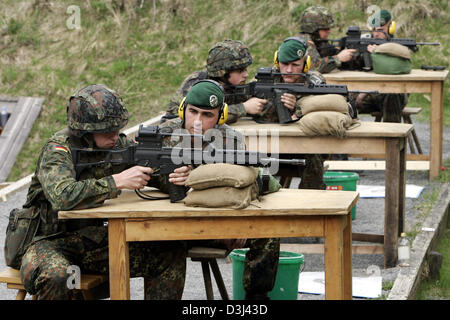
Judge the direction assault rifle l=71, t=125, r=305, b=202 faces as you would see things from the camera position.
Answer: facing to the right of the viewer

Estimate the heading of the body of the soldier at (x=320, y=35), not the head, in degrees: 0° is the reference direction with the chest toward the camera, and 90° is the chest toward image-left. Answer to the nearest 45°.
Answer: approximately 270°

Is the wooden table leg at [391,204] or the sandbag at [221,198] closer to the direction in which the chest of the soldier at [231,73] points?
the wooden table leg

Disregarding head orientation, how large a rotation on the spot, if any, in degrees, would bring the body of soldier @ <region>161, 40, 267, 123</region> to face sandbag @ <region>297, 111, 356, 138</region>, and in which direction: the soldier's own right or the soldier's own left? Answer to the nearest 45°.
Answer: approximately 45° to the soldier's own right

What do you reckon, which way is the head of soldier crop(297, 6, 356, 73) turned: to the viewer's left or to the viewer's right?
to the viewer's right

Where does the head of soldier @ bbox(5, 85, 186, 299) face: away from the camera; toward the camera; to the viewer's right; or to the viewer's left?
to the viewer's right

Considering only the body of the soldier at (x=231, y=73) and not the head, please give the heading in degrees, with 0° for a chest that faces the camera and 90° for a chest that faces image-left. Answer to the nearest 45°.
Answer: approximately 270°

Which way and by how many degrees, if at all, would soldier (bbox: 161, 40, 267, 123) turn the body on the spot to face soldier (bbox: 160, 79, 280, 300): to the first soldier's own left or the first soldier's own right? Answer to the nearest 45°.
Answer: approximately 90° to the first soldier's own right

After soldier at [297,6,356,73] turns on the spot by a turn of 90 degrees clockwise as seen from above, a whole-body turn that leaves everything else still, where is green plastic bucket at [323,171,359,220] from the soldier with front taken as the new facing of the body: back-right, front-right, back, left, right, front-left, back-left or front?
front
